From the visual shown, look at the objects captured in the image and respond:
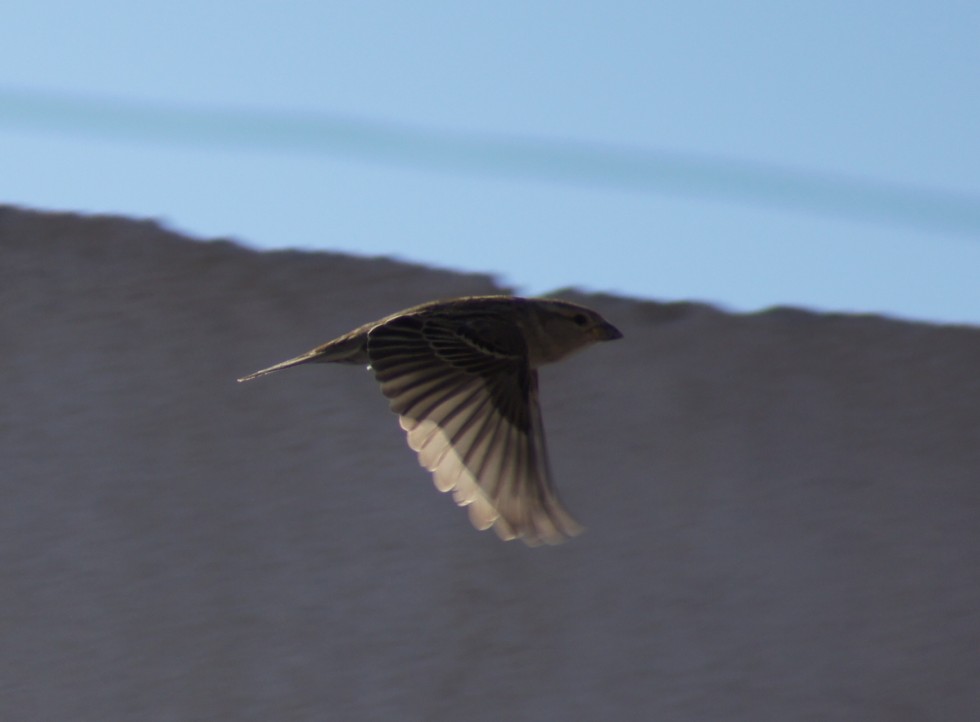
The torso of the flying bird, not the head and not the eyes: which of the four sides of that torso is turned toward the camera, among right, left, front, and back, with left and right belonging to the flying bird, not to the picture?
right
